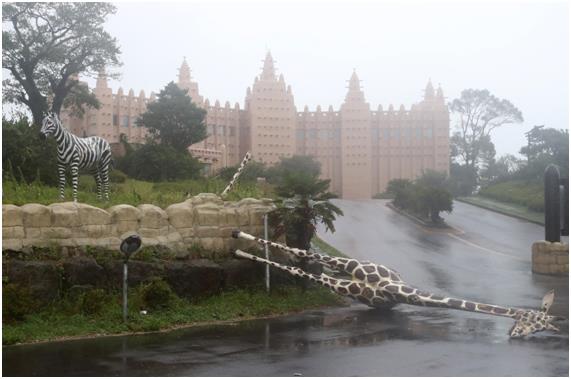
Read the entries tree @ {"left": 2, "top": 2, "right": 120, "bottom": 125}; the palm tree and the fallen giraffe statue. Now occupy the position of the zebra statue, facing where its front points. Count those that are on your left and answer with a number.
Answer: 2

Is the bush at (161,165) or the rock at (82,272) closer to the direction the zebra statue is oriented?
the rock

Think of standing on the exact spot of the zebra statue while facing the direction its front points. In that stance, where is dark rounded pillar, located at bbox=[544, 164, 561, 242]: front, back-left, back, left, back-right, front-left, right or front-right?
back-left

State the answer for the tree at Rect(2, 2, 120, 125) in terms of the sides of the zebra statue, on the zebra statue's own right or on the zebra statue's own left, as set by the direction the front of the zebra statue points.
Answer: on the zebra statue's own right

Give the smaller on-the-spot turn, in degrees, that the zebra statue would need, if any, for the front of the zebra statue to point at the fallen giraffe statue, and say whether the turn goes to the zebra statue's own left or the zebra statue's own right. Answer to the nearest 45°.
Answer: approximately 90° to the zebra statue's own left

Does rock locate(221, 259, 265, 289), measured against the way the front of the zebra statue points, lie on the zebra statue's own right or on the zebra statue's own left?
on the zebra statue's own left

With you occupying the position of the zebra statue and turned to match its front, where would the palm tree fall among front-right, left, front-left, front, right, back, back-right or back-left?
left

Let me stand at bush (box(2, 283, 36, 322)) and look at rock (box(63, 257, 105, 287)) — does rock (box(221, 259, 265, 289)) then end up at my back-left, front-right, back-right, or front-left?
front-right

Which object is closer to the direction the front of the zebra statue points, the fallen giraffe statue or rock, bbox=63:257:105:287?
the rock

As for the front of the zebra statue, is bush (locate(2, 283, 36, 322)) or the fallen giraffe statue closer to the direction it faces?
the bush

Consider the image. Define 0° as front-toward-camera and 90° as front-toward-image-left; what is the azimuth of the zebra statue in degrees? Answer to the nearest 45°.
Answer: approximately 45°

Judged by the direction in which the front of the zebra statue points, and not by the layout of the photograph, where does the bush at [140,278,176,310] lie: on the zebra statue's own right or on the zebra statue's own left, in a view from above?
on the zebra statue's own left

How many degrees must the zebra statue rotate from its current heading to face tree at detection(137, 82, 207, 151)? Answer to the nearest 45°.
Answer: approximately 135° to its right

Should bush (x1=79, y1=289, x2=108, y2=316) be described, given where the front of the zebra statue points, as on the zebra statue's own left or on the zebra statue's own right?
on the zebra statue's own left

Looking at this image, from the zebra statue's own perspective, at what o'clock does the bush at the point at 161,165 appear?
The bush is roughly at 5 o'clock from the zebra statue.

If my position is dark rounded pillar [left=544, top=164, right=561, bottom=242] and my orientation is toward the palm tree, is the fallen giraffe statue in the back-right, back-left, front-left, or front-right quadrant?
front-left

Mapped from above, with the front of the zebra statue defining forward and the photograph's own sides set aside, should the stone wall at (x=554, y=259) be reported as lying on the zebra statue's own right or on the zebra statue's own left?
on the zebra statue's own left

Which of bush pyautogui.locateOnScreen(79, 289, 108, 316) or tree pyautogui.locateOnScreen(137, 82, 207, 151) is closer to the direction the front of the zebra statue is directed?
the bush
